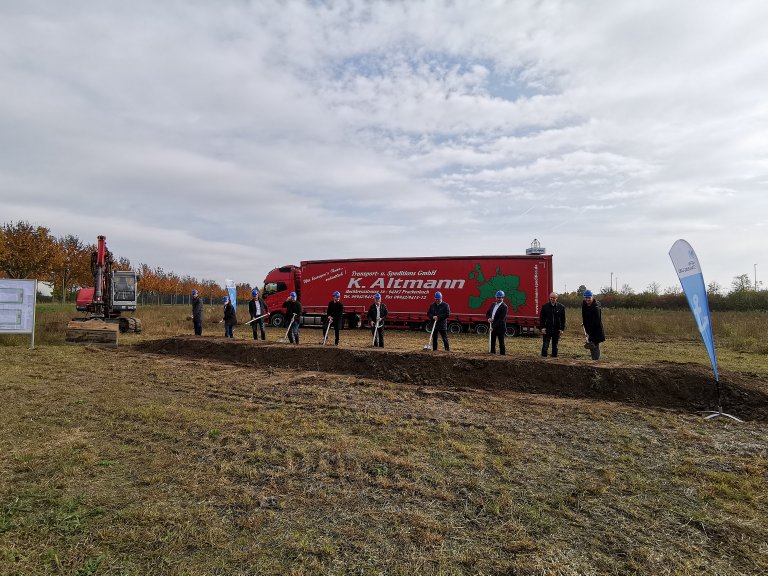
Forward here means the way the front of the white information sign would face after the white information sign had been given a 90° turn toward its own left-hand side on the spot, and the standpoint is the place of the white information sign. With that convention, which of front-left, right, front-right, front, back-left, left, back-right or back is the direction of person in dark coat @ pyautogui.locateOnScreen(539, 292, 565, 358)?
front-right

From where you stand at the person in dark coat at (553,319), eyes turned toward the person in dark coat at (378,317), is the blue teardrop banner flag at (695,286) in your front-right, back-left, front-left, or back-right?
back-left

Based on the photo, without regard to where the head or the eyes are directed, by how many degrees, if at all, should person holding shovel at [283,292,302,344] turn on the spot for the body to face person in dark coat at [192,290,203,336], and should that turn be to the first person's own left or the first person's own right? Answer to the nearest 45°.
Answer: approximately 135° to the first person's own right

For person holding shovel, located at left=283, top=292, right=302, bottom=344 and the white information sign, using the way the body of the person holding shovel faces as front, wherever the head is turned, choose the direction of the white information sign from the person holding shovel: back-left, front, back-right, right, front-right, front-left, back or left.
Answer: right

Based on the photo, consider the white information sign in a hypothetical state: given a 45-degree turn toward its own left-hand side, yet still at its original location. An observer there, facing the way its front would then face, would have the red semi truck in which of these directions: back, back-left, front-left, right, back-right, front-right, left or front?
front-left

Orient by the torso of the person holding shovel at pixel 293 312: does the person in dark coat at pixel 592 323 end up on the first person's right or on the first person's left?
on the first person's left

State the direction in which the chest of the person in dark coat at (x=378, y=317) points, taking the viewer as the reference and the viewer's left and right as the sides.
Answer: facing the viewer

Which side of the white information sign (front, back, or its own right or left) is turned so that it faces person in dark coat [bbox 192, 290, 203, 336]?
left

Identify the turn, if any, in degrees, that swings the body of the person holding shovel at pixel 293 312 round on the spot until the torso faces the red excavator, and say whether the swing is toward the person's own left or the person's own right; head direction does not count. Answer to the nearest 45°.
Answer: approximately 135° to the person's own right

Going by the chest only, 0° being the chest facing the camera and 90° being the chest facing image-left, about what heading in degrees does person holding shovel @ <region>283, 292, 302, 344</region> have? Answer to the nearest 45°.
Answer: approximately 0°

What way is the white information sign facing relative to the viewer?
toward the camera

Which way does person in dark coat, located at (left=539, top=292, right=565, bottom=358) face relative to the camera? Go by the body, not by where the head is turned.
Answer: toward the camera
